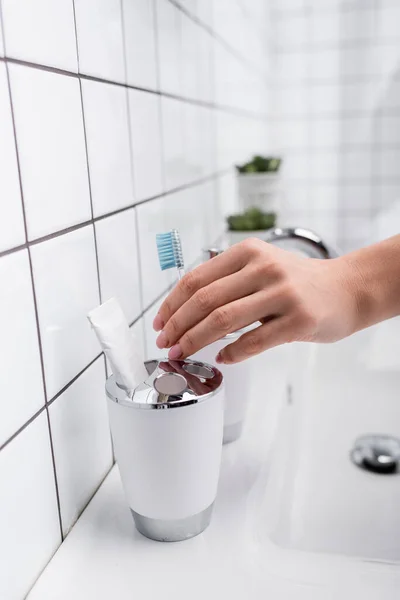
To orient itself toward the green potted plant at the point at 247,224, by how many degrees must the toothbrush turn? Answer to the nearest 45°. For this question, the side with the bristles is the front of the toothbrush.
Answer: approximately 90° to its right

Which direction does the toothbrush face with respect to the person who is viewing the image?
facing to the left of the viewer

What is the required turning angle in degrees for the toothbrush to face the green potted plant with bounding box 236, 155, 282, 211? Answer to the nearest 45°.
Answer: approximately 90° to its right
